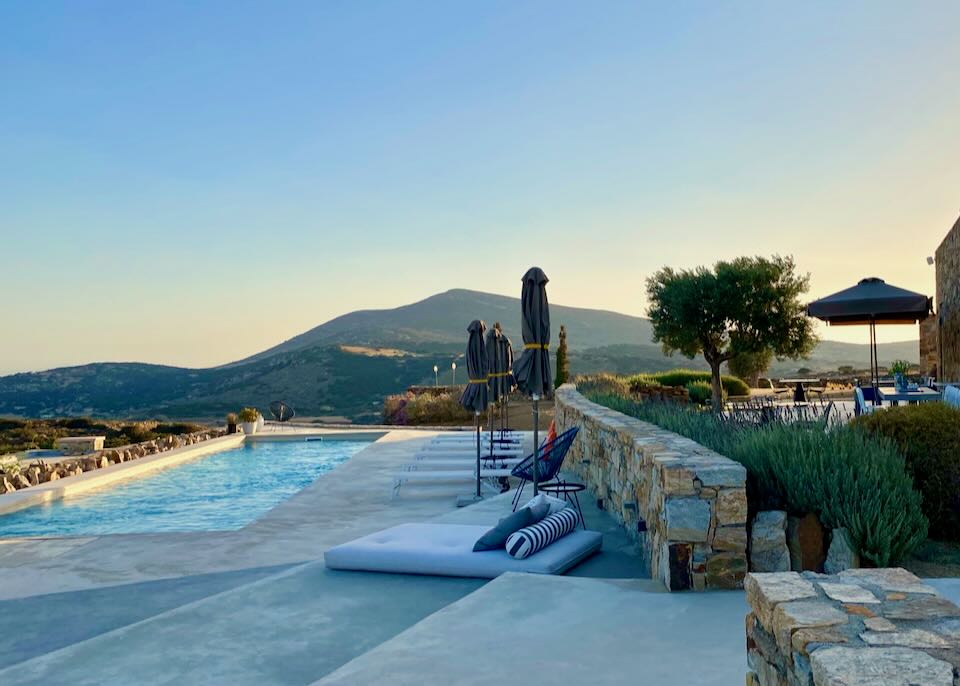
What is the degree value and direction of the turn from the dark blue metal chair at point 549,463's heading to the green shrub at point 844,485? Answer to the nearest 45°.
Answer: approximately 135° to its left

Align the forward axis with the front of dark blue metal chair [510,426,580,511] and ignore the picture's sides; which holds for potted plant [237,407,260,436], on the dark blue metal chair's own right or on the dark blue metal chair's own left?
on the dark blue metal chair's own right

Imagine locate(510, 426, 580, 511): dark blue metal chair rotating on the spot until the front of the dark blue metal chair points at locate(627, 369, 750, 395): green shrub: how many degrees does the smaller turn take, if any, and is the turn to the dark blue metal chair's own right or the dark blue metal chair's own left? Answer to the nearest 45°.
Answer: approximately 90° to the dark blue metal chair's own right

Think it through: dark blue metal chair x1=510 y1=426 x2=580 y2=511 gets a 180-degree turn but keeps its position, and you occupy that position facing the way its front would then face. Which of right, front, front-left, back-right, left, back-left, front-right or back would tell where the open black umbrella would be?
front-left

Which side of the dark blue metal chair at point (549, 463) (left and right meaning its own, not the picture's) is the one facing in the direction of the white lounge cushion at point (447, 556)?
left

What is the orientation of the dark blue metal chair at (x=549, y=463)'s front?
to the viewer's left

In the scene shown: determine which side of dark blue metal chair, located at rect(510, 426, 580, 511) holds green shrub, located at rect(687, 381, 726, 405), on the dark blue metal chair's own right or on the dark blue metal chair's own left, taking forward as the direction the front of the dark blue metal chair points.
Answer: on the dark blue metal chair's own right

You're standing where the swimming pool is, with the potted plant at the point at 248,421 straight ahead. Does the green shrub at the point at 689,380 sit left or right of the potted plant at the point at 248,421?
right

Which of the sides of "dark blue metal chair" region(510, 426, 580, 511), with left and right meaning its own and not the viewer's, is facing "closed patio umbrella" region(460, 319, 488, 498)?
front

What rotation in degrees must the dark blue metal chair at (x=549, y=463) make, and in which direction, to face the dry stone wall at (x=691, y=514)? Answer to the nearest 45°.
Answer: approximately 90° to its left
